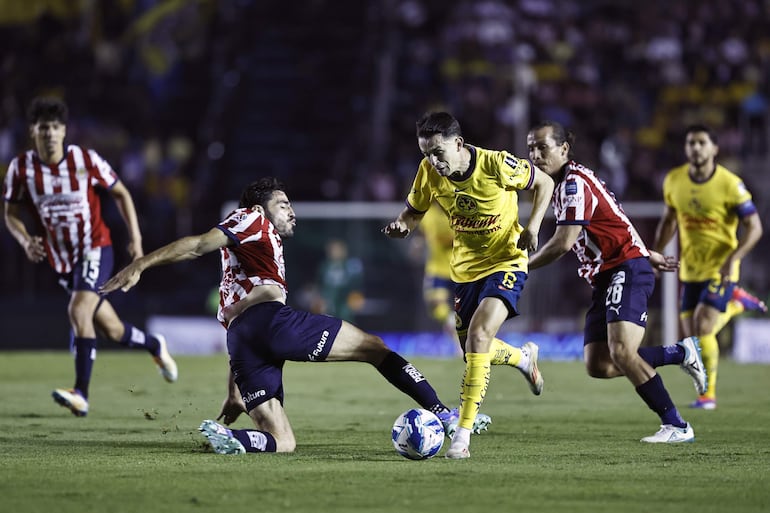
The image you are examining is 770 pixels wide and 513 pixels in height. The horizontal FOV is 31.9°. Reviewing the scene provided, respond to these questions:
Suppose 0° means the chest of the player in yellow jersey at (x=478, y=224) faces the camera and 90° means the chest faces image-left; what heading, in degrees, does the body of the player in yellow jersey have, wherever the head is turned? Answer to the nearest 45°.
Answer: approximately 45°

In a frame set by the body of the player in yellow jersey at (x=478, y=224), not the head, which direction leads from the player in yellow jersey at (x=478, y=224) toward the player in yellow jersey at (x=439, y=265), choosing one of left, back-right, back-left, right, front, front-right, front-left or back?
back-right

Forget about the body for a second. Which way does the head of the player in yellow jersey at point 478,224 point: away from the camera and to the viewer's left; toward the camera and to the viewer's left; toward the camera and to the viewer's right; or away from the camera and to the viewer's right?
toward the camera and to the viewer's left

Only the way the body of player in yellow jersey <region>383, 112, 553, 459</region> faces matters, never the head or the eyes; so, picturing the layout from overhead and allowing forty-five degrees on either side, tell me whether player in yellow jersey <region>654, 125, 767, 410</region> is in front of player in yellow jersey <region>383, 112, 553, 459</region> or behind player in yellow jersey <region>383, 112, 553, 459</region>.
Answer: behind
